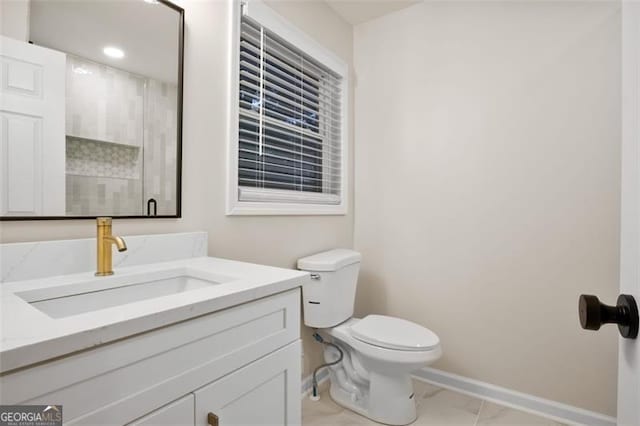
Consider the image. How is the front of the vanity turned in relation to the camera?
facing the viewer and to the right of the viewer

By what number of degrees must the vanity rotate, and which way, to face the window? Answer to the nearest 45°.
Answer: approximately 90° to its left

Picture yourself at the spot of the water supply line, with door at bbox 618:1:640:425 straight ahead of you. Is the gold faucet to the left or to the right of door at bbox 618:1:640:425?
right

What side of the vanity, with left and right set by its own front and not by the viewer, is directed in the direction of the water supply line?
left

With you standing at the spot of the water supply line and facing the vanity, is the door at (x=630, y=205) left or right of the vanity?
left

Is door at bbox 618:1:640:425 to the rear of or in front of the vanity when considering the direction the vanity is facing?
in front

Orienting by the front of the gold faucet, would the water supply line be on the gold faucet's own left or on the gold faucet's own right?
on the gold faucet's own left
